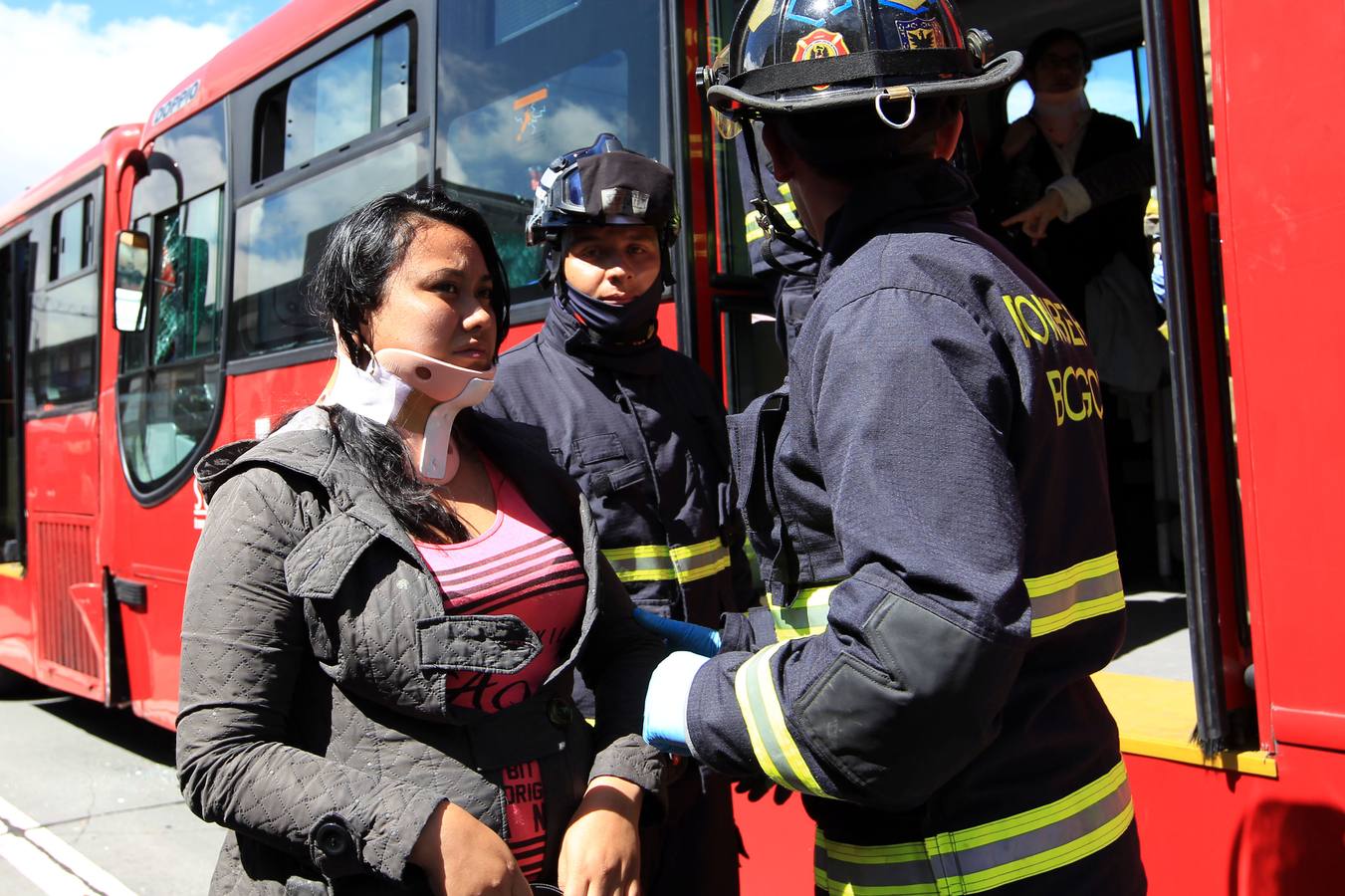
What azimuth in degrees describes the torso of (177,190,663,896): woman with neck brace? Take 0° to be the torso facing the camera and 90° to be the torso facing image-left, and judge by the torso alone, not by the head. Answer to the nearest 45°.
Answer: approximately 315°

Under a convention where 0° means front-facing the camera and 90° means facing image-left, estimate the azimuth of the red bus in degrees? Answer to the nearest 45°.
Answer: approximately 135°

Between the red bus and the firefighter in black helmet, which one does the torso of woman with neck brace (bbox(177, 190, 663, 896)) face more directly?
the firefighter in black helmet

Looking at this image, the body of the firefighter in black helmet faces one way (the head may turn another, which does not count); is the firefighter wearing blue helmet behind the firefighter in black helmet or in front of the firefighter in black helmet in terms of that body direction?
in front

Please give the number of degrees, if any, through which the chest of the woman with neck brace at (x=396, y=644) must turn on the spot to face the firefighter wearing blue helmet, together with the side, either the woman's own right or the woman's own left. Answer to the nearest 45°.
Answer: approximately 90° to the woman's own left

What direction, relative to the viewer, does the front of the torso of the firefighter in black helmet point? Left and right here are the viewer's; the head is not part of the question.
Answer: facing away from the viewer and to the left of the viewer

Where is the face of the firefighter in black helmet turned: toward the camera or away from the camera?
away from the camera

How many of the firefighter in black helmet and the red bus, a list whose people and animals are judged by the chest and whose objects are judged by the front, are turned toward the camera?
0
